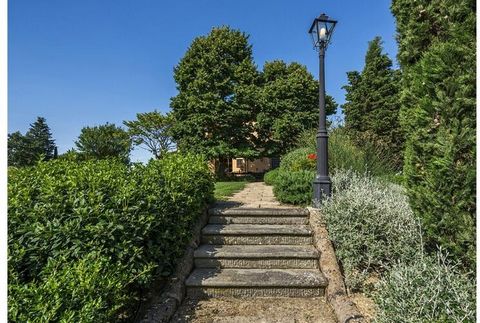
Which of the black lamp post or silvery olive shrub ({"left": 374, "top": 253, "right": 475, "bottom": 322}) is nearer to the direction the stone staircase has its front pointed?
the silvery olive shrub

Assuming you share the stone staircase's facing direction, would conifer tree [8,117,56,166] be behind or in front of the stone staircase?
behind

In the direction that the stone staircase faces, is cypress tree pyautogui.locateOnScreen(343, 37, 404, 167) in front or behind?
behind

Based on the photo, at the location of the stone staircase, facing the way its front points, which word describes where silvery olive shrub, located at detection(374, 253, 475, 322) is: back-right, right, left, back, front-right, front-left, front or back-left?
front-left

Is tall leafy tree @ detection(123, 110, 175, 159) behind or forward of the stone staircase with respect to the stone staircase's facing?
behind

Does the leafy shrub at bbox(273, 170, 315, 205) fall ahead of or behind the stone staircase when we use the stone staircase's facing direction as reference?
behind

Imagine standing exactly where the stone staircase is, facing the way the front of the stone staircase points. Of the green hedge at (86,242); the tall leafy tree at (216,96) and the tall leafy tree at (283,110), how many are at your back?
2

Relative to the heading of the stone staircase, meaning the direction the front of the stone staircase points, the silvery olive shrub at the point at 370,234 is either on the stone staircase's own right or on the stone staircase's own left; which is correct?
on the stone staircase's own left

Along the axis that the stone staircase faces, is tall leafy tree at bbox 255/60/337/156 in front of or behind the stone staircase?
behind

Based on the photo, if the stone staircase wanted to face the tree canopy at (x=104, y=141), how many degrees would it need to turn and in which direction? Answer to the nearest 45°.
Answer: approximately 135° to its right

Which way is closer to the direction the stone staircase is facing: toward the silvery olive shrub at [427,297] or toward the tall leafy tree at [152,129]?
the silvery olive shrub

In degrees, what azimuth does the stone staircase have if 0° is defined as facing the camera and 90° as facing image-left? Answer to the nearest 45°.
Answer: approximately 0°

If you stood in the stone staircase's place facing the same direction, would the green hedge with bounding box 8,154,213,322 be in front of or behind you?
in front

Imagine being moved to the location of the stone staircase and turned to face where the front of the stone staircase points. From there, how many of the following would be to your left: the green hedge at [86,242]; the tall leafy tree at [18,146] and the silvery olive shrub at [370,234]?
1
